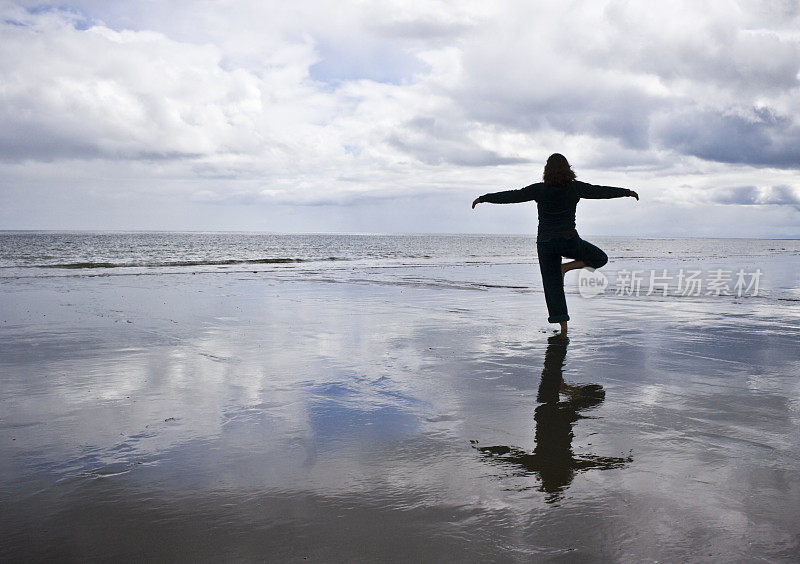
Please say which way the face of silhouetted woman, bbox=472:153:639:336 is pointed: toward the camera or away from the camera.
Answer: away from the camera

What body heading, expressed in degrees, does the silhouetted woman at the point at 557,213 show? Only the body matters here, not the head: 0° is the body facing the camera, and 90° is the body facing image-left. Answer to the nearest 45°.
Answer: approximately 180°
